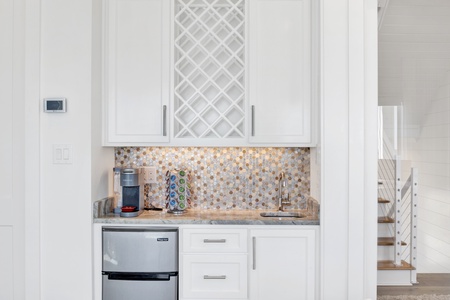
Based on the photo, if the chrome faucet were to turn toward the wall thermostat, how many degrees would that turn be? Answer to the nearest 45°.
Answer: approximately 45° to its right

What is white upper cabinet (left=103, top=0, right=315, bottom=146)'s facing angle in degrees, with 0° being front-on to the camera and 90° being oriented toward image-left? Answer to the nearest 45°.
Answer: approximately 0°

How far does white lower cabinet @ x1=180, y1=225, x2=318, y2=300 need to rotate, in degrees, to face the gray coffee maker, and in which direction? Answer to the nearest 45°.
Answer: approximately 90° to its right

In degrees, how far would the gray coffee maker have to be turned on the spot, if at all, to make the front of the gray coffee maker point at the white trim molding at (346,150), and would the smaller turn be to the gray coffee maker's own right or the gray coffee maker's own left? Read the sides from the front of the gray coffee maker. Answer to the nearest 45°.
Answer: approximately 45° to the gray coffee maker's own left

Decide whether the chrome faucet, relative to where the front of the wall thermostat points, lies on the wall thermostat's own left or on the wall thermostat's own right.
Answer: on the wall thermostat's own left

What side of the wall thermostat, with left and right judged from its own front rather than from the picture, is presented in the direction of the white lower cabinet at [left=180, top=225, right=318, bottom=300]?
left

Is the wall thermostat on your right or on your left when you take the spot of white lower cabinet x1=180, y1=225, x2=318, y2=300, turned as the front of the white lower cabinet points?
on your right

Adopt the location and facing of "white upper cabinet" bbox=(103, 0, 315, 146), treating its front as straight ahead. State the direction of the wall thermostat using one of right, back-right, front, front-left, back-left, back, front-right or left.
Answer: right

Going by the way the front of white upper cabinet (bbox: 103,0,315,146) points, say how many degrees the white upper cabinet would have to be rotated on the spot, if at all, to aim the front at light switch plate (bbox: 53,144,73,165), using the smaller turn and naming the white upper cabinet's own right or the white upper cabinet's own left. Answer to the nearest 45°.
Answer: approximately 90° to the white upper cabinet's own right

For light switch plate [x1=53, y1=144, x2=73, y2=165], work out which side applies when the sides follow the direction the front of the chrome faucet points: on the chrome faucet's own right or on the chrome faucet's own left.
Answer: on the chrome faucet's own right

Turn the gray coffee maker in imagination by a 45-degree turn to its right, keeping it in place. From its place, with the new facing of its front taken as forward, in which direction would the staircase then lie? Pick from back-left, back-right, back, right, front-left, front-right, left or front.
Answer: back-left

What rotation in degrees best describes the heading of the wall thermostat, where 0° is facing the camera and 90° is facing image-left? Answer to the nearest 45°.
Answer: approximately 0°
